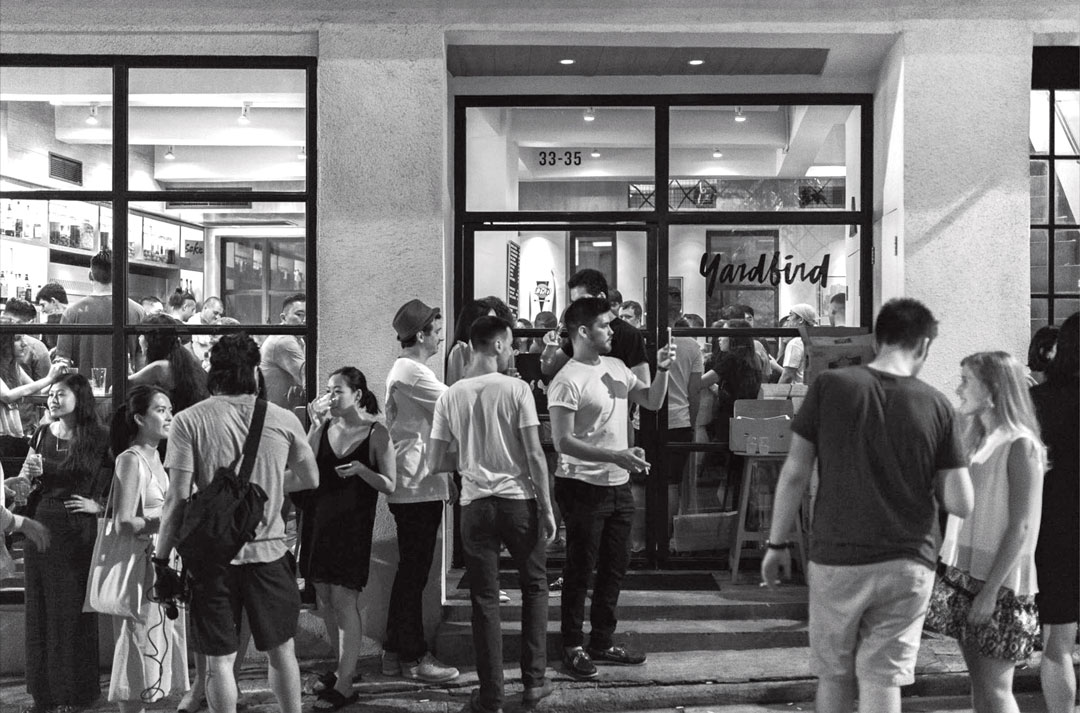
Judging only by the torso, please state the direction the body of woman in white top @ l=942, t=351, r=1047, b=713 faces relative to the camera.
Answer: to the viewer's left

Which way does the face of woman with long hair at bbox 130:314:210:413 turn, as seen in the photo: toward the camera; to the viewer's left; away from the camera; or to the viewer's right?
away from the camera

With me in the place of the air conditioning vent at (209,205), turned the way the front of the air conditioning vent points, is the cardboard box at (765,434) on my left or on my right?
on my left

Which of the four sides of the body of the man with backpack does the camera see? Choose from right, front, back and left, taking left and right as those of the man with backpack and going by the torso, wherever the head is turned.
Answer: back

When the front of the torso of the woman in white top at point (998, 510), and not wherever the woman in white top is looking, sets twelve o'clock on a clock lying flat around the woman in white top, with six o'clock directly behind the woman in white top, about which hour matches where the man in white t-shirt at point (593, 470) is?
The man in white t-shirt is roughly at 1 o'clock from the woman in white top.

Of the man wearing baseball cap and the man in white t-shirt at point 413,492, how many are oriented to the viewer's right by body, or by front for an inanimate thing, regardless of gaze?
1

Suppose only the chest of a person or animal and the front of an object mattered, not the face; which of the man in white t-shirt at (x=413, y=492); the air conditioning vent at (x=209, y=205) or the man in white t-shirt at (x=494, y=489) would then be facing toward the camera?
the air conditioning vent

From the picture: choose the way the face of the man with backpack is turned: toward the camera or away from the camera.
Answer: away from the camera

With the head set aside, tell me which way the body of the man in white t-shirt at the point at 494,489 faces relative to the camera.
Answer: away from the camera

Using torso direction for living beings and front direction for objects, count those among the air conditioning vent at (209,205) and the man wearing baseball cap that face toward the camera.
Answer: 1

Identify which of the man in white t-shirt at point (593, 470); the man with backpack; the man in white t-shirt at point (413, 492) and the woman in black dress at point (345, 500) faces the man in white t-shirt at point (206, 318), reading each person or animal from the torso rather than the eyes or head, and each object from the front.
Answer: the man with backpack

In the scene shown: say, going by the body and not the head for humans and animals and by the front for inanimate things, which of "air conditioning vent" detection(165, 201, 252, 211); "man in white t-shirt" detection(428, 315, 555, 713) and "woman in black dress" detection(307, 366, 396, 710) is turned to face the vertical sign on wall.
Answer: the man in white t-shirt

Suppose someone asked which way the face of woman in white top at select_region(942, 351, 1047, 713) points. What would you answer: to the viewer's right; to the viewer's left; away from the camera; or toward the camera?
to the viewer's left

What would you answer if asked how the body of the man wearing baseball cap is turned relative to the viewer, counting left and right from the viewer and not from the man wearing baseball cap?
facing to the left of the viewer
